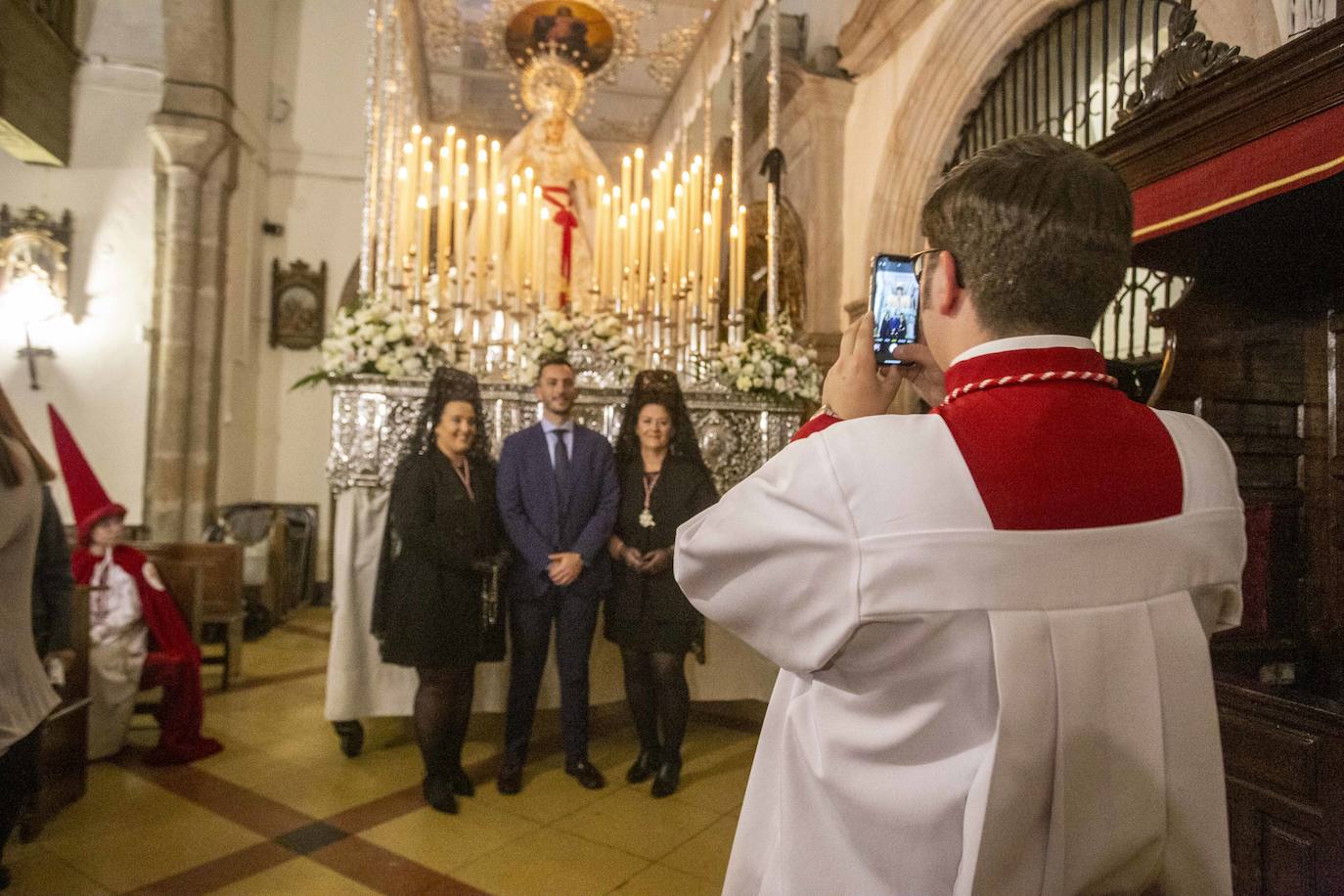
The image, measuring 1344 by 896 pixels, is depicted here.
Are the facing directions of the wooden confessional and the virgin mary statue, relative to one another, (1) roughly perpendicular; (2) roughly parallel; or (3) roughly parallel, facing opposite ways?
roughly perpendicular

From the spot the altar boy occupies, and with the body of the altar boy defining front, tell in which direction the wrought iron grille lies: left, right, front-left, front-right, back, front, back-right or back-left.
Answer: front-right

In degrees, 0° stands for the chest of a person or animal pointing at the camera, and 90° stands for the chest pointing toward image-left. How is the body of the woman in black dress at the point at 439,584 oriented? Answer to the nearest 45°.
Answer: approximately 315°

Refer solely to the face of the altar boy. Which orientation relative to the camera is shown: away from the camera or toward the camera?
away from the camera

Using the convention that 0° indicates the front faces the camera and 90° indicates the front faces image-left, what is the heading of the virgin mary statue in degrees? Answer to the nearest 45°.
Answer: approximately 0°

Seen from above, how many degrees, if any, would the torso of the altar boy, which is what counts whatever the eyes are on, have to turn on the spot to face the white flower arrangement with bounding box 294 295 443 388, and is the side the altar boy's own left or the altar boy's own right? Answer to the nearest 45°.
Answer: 0° — they already face it

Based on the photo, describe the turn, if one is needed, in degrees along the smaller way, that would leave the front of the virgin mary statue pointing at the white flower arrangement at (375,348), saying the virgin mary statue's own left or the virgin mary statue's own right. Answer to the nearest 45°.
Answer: approximately 45° to the virgin mary statue's own right

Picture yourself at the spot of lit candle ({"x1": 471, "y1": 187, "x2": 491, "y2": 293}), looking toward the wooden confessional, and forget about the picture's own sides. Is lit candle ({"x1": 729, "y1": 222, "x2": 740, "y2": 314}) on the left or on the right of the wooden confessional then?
left
